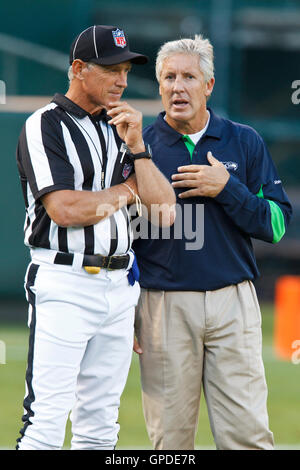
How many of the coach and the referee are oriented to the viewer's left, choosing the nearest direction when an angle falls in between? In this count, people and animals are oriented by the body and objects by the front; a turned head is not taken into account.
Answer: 0

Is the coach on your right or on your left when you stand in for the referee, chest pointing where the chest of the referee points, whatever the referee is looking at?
on your left

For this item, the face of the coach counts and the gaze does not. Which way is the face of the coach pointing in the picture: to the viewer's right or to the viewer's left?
to the viewer's left

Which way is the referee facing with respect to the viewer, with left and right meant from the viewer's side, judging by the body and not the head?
facing the viewer and to the right of the viewer

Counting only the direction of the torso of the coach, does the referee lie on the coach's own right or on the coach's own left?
on the coach's own right

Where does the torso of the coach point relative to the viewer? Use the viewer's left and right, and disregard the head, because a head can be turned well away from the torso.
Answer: facing the viewer
